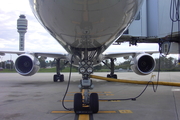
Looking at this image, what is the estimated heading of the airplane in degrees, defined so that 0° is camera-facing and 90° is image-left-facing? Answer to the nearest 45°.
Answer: approximately 0°
